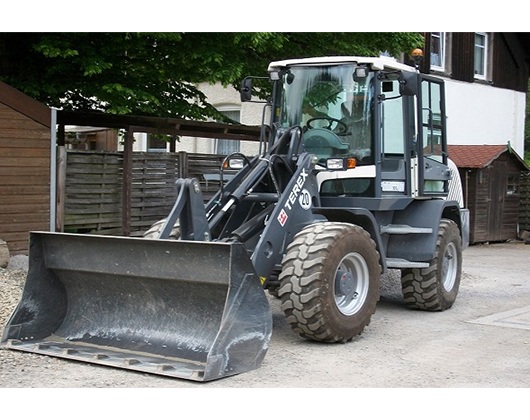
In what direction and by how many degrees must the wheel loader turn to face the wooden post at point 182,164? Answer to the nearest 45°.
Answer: approximately 135° to its right

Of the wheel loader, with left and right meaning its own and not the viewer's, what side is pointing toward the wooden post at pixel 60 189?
right

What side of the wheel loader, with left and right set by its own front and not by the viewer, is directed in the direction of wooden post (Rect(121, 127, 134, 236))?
right

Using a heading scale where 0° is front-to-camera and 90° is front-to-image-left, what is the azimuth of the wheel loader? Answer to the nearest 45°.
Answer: approximately 45°

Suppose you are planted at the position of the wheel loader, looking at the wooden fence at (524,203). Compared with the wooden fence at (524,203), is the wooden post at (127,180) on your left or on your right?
left

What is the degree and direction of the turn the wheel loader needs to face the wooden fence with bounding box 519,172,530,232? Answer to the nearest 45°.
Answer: approximately 180°
